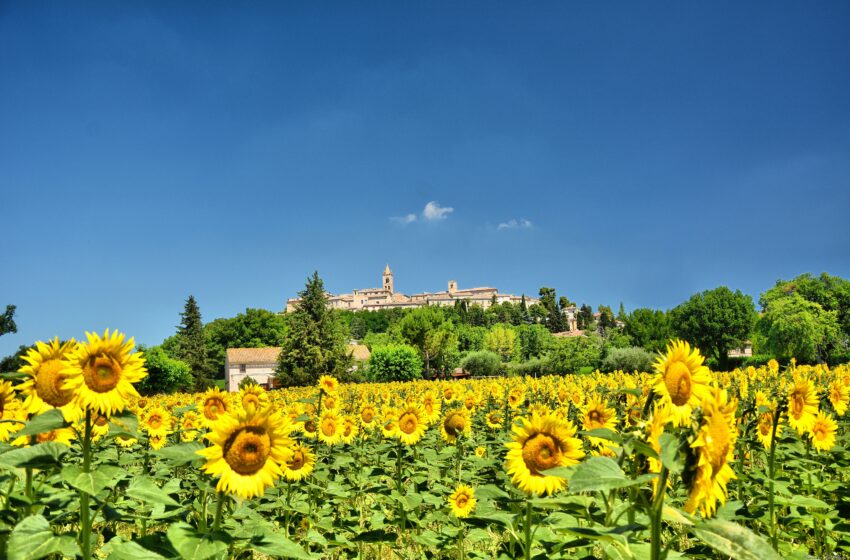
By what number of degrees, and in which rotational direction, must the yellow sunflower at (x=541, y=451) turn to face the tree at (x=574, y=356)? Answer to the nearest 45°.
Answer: approximately 180°

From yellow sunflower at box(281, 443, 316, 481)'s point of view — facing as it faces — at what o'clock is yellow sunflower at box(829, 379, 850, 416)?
yellow sunflower at box(829, 379, 850, 416) is roughly at 9 o'clock from yellow sunflower at box(281, 443, 316, 481).

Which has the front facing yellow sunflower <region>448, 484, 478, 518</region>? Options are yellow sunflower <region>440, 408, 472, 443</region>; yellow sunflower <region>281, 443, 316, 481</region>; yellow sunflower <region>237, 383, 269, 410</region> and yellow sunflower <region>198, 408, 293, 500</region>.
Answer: yellow sunflower <region>440, 408, 472, 443</region>

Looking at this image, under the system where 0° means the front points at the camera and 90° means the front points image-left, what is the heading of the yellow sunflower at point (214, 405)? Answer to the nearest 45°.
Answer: approximately 0°

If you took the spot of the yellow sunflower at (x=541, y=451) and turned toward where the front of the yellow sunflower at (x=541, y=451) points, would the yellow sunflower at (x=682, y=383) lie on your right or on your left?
on your left

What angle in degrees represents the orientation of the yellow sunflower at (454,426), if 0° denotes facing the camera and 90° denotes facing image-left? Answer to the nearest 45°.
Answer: approximately 0°
